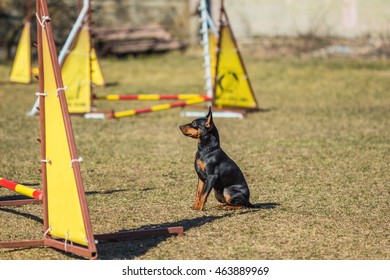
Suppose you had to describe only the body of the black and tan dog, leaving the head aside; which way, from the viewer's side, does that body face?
to the viewer's left

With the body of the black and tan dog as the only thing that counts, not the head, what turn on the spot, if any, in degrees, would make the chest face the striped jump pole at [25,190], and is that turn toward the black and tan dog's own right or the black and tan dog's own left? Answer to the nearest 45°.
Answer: approximately 45° to the black and tan dog's own left

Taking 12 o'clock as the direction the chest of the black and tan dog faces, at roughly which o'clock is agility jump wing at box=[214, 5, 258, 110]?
The agility jump wing is roughly at 3 o'clock from the black and tan dog.

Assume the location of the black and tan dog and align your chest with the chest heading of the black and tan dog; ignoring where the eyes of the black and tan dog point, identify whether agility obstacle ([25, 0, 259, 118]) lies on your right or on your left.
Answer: on your right

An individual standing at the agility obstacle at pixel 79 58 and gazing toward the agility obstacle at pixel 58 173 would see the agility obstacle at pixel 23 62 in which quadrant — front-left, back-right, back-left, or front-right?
back-right

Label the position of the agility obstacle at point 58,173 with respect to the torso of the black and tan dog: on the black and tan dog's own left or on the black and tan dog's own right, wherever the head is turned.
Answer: on the black and tan dog's own left

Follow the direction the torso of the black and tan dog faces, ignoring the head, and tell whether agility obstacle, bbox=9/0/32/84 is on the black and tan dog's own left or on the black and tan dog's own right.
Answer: on the black and tan dog's own right
